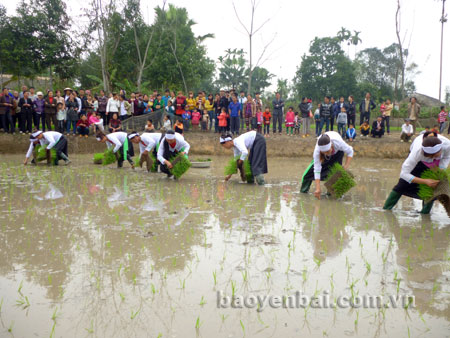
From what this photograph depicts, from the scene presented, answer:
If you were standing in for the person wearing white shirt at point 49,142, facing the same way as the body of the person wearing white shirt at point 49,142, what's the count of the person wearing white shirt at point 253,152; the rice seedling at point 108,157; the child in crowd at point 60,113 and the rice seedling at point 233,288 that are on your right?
1

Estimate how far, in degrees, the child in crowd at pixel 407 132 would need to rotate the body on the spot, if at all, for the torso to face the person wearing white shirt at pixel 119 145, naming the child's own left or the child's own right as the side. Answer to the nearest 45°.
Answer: approximately 45° to the child's own right

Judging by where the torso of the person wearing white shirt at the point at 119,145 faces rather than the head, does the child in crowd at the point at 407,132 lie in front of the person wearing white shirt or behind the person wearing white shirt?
behind

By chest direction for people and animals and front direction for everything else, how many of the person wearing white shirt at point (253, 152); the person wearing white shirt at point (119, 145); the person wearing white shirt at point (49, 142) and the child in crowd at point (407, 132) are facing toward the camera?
1

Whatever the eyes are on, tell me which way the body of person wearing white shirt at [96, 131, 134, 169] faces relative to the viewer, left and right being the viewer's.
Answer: facing to the left of the viewer

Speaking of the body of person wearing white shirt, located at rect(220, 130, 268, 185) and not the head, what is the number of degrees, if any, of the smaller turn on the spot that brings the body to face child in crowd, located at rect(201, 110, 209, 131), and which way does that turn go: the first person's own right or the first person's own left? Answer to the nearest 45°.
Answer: approximately 90° to the first person's own right

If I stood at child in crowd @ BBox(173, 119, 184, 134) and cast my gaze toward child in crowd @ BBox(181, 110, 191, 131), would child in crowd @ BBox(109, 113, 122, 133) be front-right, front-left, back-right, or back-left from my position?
back-left

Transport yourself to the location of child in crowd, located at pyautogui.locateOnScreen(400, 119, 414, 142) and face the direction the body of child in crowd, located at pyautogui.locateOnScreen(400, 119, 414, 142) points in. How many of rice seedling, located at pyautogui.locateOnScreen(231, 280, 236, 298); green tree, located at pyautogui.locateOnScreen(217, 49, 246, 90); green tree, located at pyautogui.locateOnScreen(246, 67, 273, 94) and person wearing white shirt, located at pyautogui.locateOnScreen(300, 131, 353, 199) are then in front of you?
2

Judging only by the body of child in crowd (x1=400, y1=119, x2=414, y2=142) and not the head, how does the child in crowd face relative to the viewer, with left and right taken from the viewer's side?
facing the viewer

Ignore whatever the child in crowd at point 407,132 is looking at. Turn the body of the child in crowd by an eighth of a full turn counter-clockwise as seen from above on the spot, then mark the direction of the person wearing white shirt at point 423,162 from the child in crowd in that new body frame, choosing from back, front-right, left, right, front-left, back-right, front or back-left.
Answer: front-right

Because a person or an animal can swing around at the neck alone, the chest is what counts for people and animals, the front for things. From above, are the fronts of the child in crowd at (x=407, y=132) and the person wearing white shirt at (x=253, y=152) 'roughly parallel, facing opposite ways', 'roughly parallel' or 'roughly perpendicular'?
roughly perpendicular

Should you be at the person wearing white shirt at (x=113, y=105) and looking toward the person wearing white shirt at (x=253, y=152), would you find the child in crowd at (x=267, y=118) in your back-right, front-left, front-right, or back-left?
front-left

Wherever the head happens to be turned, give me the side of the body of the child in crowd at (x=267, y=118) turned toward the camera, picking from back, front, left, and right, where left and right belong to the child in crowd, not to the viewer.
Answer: front

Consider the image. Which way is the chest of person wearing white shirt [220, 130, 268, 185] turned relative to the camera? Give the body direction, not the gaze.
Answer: to the viewer's left

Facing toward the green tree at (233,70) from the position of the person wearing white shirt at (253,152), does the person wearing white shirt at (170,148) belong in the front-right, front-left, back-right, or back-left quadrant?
front-left

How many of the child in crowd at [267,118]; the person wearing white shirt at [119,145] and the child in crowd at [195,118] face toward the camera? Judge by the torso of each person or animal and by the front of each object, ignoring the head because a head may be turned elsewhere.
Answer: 2

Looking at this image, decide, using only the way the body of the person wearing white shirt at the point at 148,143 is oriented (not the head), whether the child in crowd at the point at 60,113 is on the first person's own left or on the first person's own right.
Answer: on the first person's own right

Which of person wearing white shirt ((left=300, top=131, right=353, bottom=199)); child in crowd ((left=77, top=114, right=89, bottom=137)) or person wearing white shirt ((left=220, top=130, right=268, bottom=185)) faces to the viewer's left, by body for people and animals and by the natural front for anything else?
person wearing white shirt ((left=220, top=130, right=268, bottom=185))
